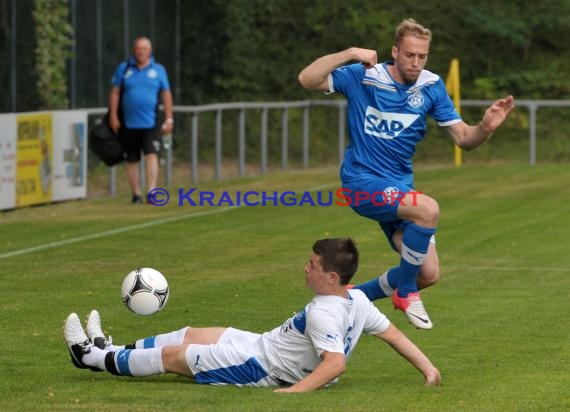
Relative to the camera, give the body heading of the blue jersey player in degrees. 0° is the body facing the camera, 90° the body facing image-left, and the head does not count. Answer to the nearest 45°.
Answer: approximately 315°

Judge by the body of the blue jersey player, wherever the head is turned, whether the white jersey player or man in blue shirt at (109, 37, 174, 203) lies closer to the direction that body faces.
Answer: the white jersey player

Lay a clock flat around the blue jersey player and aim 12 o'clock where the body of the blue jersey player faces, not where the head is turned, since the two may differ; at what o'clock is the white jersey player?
The white jersey player is roughly at 2 o'clock from the blue jersey player.

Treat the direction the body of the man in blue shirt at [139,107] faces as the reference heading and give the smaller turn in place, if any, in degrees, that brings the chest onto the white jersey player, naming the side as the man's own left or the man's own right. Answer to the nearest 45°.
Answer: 0° — they already face them

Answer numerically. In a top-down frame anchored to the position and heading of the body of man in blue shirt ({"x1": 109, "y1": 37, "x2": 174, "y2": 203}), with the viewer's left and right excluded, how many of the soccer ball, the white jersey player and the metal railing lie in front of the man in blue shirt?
2

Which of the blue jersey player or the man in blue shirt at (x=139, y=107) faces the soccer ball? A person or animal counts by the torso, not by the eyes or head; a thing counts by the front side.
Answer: the man in blue shirt

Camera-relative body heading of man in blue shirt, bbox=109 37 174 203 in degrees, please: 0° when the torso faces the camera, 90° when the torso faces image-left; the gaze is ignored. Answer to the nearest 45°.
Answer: approximately 0°
